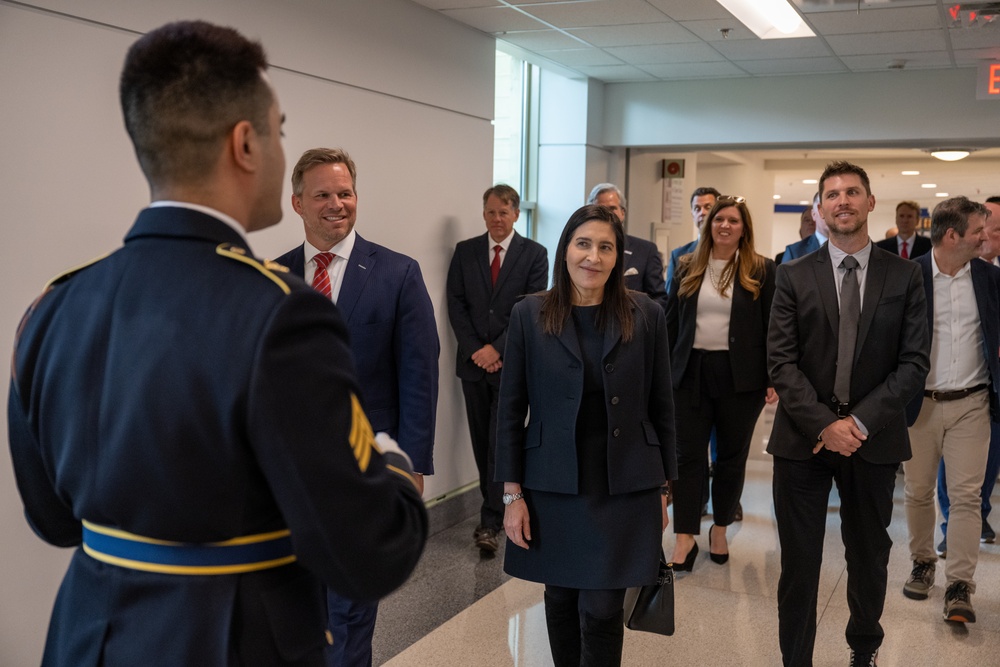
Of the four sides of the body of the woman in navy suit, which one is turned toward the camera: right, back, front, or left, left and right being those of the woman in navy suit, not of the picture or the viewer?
front

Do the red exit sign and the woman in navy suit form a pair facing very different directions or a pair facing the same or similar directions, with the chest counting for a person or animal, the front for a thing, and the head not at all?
same or similar directions

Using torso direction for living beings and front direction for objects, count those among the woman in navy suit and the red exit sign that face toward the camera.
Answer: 2

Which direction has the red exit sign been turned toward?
toward the camera

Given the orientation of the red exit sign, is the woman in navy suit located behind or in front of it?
in front

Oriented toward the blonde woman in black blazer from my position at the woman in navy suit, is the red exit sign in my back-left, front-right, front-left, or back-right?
front-right

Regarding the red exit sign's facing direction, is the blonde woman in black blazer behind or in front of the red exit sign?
in front

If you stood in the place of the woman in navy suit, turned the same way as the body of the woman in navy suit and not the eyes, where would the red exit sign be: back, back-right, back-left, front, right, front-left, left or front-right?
back-left

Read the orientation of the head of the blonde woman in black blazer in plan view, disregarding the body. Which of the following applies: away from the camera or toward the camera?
toward the camera

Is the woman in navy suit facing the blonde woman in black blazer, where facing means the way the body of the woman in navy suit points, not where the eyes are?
no
